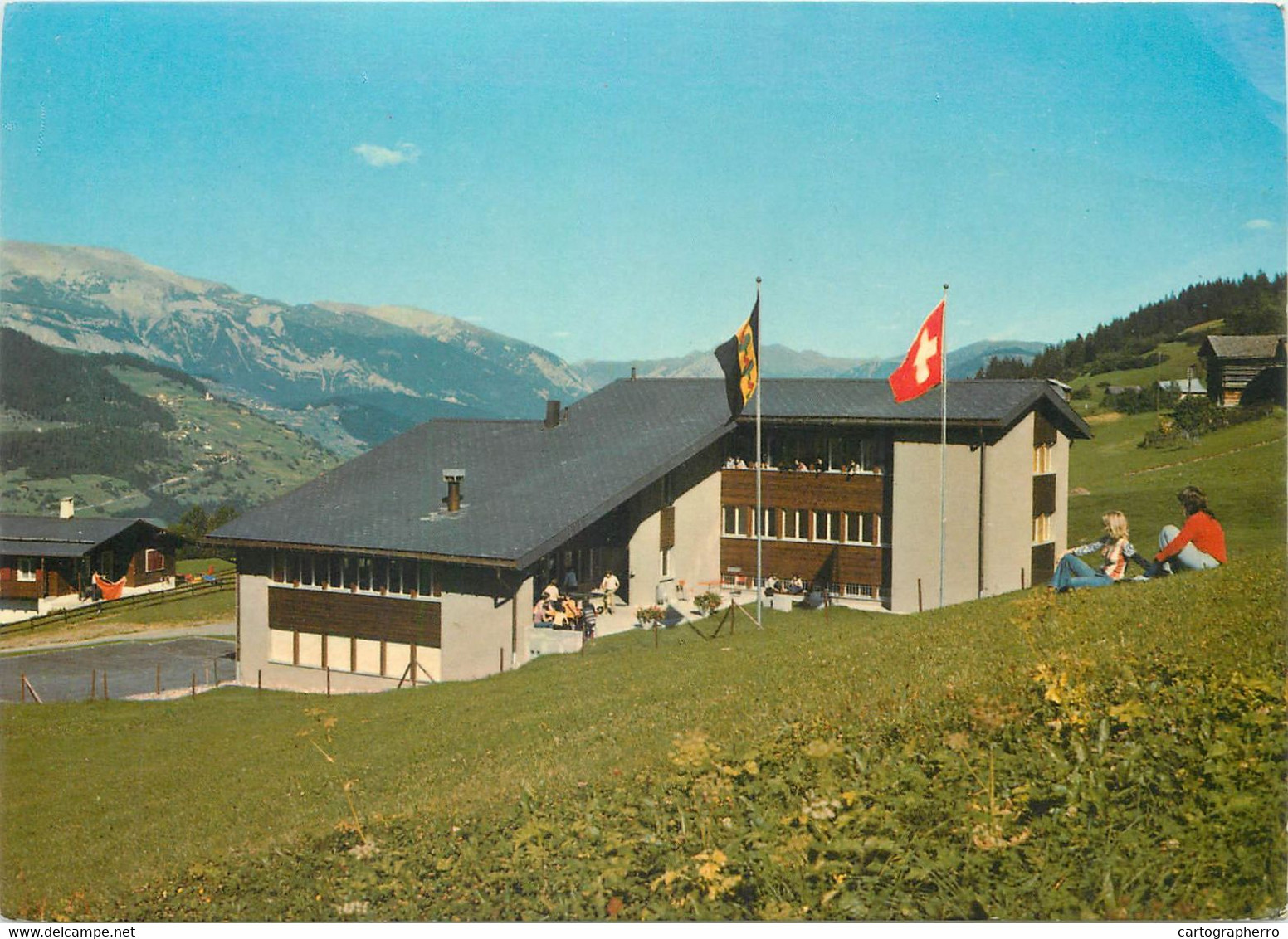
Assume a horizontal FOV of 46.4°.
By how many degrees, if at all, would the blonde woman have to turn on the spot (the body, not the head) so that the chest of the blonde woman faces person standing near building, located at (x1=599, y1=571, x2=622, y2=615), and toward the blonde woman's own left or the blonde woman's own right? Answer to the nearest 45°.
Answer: approximately 45° to the blonde woman's own right

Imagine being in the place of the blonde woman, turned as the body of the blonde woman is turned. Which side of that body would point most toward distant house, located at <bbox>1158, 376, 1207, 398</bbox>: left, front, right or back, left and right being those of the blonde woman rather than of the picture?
right

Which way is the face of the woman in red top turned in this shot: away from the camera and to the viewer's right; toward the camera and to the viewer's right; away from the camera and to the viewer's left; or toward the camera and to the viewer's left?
away from the camera and to the viewer's left

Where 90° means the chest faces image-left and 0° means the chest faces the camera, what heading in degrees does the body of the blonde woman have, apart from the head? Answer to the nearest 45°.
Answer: approximately 90°
